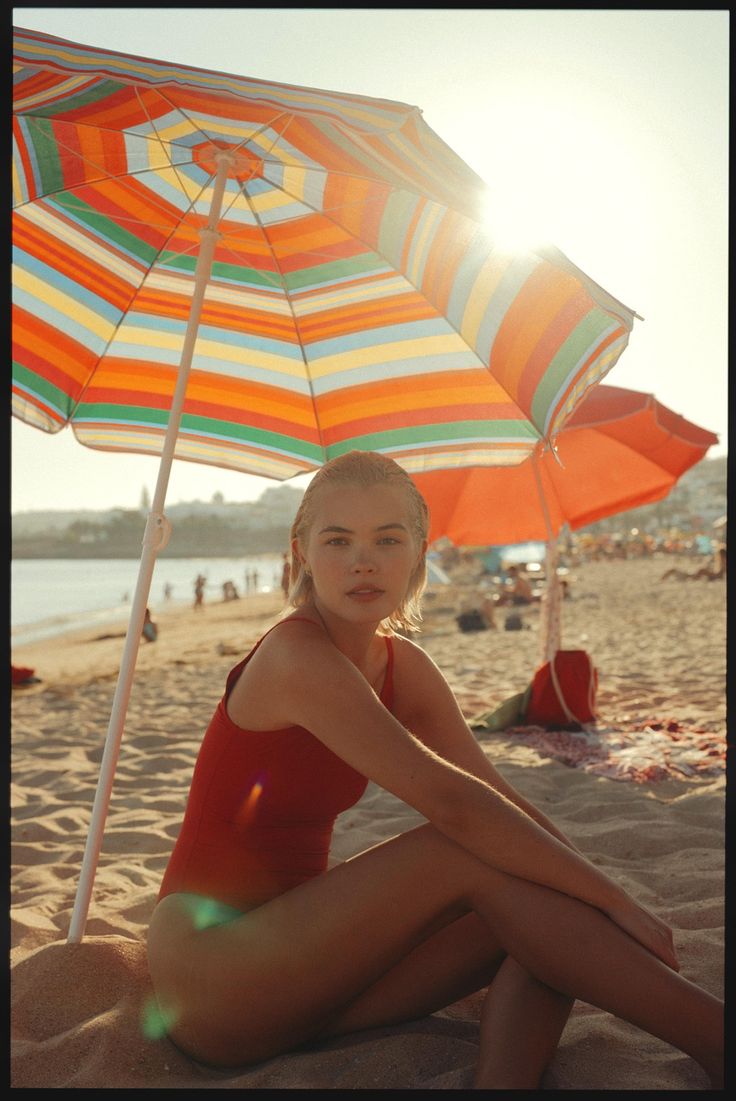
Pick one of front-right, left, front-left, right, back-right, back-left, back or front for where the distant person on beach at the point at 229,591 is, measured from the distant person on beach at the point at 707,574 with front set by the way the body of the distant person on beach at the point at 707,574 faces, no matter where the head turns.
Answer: front

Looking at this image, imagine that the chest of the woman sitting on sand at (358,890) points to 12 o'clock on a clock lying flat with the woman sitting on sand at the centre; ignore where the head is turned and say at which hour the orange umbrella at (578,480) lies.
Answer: The orange umbrella is roughly at 8 o'clock from the woman sitting on sand.

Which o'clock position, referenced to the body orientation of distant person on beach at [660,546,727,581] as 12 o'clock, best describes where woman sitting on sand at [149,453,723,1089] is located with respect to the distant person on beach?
The woman sitting on sand is roughly at 9 o'clock from the distant person on beach.

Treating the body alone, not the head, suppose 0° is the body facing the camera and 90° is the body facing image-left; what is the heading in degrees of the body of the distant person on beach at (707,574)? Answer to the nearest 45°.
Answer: approximately 90°

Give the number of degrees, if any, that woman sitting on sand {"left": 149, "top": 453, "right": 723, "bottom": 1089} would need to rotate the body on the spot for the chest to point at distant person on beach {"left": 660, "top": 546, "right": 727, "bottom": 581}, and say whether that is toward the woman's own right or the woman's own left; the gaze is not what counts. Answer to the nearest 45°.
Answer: approximately 135° to the woman's own left

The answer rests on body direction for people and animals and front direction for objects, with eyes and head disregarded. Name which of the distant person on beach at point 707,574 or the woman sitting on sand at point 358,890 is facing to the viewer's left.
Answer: the distant person on beach

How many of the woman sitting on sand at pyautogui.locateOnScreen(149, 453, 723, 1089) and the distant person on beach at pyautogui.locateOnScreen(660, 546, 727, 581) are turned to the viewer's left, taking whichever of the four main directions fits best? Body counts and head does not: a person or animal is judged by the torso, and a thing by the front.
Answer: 1

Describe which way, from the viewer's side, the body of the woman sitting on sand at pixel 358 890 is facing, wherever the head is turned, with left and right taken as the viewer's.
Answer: facing the viewer and to the right of the viewer

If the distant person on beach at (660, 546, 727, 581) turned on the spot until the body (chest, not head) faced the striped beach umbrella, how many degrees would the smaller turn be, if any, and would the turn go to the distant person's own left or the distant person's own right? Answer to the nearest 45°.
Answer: approximately 90° to the distant person's own left

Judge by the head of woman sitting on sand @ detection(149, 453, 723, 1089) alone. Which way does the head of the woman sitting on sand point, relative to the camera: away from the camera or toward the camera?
toward the camera
